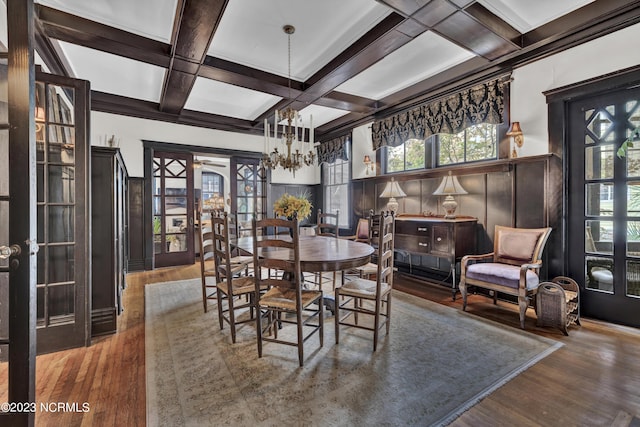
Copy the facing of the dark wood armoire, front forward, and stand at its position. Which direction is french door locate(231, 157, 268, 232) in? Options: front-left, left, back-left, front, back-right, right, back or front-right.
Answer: front-left

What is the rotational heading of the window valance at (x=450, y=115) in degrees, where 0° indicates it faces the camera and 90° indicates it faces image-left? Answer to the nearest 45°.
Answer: approximately 45°

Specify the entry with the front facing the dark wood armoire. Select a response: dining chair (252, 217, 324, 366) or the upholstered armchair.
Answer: the upholstered armchair

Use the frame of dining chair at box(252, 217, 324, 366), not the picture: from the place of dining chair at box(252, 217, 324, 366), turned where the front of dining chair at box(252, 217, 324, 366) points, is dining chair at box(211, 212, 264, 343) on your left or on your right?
on your left

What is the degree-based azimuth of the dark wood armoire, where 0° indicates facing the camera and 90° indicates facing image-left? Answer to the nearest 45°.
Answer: approximately 270°

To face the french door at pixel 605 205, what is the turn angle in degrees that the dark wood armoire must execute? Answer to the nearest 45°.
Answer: approximately 45° to its right

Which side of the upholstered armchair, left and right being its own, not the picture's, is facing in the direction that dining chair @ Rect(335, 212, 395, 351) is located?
front

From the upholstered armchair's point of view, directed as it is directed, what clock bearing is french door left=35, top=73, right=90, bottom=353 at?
The french door is roughly at 12 o'clock from the upholstered armchair.

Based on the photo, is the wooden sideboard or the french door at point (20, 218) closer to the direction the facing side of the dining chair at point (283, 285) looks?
the wooden sideboard

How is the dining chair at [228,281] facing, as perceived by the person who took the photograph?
facing away from the viewer and to the right of the viewer
